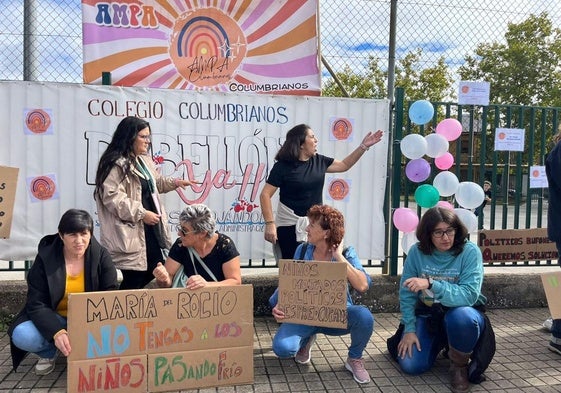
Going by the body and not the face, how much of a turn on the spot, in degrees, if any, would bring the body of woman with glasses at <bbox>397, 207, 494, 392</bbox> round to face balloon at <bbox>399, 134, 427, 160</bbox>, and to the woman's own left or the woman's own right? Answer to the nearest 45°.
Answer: approximately 180°

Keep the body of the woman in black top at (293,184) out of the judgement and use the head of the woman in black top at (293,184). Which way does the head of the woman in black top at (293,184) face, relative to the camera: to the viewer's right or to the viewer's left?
to the viewer's right

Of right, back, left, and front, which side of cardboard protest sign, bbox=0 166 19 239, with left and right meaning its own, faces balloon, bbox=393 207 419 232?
left

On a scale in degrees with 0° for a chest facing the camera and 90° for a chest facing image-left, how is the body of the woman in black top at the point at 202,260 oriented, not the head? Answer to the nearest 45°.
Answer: approximately 45°

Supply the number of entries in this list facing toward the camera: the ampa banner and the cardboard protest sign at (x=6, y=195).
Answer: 2

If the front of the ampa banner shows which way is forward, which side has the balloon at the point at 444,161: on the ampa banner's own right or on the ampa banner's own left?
on the ampa banner's own left

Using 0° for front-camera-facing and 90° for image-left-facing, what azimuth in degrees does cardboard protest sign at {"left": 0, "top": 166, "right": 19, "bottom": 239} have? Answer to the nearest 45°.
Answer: approximately 0°

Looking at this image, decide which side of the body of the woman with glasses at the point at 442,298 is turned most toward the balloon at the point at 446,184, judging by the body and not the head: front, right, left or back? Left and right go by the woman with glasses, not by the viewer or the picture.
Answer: back

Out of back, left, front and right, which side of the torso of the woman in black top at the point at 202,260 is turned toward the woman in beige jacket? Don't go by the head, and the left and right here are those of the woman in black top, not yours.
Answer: right

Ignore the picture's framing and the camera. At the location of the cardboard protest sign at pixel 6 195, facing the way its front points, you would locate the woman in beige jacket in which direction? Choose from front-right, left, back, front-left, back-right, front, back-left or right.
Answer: front-left

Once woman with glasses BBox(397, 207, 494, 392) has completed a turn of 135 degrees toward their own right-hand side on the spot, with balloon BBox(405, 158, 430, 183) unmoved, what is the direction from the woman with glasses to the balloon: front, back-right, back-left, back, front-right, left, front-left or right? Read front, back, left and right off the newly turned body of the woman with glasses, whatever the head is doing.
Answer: front-right
